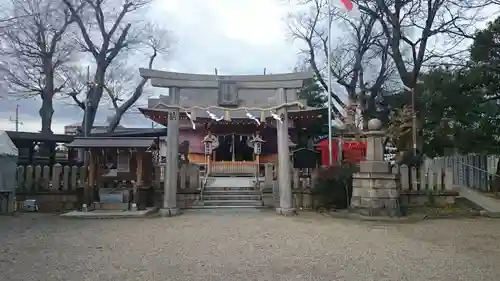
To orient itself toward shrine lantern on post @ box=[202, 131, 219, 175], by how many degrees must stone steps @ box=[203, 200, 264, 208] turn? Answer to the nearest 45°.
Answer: approximately 180°

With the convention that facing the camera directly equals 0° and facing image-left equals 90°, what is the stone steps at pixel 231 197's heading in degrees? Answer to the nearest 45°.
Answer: approximately 0°

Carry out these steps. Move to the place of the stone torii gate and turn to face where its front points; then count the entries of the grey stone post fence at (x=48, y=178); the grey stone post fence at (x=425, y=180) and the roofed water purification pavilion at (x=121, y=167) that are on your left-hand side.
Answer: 1

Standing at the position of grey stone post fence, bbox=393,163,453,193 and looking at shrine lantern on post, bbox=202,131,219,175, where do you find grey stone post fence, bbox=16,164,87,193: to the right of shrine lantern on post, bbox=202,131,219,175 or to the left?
left

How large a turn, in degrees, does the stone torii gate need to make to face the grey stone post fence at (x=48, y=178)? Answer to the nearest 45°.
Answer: approximately 90° to its right

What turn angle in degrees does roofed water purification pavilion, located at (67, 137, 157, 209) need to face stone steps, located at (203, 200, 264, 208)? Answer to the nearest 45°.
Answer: approximately 90° to its left

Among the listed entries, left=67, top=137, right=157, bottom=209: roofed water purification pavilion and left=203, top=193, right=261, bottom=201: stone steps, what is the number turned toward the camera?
2
